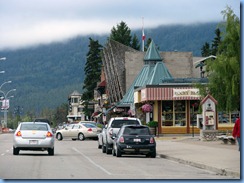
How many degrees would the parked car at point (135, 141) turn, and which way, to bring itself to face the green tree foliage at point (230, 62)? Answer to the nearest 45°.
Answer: approximately 45° to its right

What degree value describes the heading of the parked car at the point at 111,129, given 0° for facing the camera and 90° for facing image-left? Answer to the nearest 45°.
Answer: approximately 180°

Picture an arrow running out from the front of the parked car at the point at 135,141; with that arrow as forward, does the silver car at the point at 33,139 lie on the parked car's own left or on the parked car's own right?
on the parked car's own left

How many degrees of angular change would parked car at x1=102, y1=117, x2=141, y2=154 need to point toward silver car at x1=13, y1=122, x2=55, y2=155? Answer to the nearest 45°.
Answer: approximately 135° to its left

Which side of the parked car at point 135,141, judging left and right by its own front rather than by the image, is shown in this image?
back

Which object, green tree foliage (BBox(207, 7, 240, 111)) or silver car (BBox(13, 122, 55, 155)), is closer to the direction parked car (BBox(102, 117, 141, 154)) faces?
the green tree foliage
